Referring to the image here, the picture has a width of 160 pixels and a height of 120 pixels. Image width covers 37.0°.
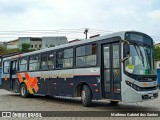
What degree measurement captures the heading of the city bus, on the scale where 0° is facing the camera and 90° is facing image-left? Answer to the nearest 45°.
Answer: approximately 315°
